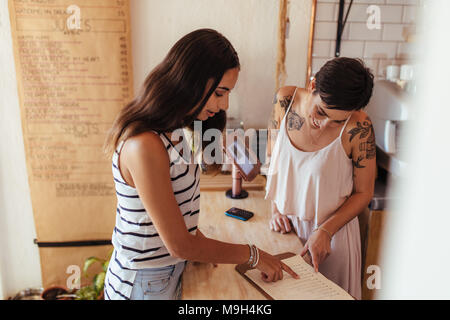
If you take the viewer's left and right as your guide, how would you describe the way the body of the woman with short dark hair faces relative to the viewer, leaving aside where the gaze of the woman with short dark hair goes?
facing the viewer and to the left of the viewer

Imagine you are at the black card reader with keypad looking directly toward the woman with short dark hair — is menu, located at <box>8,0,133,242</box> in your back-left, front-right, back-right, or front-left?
back-left

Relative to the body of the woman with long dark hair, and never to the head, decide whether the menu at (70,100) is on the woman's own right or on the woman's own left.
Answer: on the woman's own left

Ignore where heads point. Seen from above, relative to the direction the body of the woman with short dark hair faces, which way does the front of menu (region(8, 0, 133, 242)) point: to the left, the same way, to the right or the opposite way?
the same way

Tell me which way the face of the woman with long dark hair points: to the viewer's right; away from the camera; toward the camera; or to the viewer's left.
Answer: to the viewer's right

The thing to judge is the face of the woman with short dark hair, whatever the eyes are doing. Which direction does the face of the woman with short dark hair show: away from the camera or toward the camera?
toward the camera

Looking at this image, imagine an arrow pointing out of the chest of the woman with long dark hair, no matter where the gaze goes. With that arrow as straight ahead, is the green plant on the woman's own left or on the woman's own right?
on the woman's own left

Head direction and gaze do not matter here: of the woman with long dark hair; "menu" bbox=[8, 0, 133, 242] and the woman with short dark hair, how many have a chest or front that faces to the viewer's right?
1

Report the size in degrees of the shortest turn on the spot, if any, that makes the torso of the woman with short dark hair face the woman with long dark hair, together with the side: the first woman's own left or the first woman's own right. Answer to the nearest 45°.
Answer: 0° — they already face them

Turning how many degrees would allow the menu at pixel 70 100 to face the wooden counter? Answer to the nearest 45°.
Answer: approximately 45° to its left

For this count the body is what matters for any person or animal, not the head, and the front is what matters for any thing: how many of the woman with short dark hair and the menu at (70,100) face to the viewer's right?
0

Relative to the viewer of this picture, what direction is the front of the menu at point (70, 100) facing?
facing the viewer

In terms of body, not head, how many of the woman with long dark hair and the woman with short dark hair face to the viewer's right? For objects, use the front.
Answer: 1

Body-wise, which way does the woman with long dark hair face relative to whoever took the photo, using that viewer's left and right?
facing to the right of the viewer
